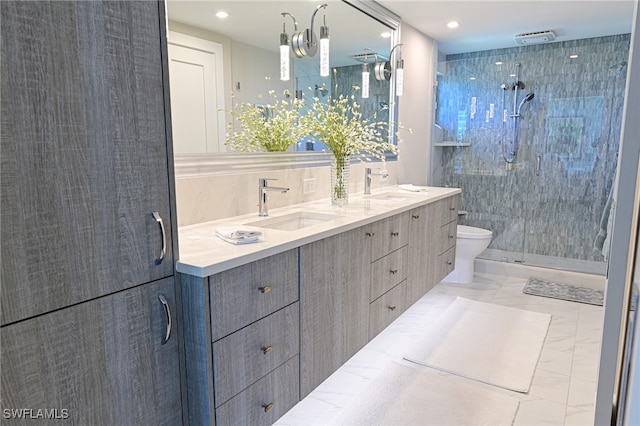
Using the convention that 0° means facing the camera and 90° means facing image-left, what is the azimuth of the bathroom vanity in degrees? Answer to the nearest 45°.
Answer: approximately 315°

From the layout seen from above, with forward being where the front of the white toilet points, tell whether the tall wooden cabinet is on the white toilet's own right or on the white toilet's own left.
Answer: on the white toilet's own right

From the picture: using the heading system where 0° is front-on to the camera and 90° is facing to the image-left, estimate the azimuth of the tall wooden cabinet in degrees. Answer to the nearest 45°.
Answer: approximately 315°

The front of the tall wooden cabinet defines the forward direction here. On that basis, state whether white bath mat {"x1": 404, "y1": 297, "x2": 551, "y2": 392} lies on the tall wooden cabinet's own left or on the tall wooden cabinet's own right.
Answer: on the tall wooden cabinet's own left

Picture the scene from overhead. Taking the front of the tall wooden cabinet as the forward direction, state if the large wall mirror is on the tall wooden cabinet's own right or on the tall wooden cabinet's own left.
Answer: on the tall wooden cabinet's own left
